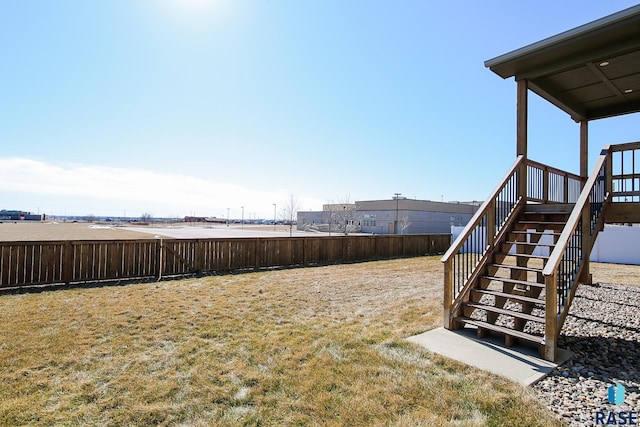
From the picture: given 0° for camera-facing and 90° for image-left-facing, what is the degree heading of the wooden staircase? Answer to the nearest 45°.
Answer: approximately 45°

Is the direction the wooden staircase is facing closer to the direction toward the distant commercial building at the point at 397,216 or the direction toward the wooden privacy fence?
the wooden privacy fence
